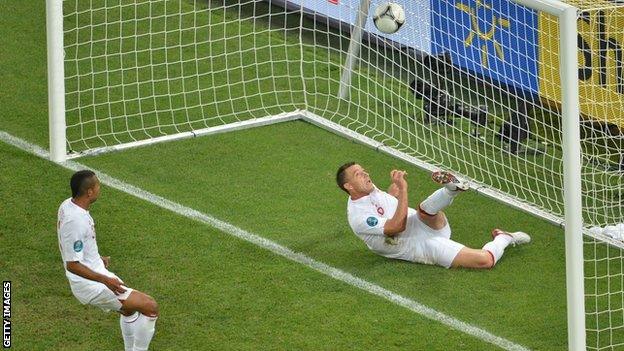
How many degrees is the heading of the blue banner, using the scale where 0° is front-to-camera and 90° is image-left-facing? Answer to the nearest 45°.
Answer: approximately 45°

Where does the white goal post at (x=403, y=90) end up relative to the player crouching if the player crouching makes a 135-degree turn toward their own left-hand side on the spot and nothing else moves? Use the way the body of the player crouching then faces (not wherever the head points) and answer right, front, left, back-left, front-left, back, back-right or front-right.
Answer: right

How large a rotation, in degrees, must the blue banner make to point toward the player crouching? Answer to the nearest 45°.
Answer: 0° — it already faces them

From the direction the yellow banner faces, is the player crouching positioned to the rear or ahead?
ahead

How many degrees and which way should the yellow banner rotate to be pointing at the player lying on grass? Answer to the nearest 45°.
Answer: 0° — it already faces them

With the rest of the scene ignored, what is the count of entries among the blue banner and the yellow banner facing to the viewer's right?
0

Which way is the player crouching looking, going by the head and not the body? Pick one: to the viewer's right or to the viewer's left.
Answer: to the viewer's right

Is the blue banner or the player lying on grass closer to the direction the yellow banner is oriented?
the player lying on grass

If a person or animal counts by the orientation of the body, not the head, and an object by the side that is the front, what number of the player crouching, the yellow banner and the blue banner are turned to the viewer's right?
1

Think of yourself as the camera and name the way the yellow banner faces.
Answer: facing the viewer and to the left of the viewer

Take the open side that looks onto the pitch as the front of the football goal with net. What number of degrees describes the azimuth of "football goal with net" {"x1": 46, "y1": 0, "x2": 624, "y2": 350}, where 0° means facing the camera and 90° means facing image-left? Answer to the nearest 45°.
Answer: approximately 45°

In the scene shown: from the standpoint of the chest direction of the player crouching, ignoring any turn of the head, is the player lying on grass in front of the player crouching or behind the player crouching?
in front

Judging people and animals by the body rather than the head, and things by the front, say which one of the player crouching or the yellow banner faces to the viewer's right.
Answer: the player crouching

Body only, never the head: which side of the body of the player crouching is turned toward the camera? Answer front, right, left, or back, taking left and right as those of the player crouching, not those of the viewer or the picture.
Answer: right
